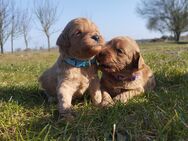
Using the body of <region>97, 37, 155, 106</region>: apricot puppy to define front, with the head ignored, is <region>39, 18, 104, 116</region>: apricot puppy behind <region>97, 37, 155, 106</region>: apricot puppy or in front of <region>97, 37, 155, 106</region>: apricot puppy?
in front

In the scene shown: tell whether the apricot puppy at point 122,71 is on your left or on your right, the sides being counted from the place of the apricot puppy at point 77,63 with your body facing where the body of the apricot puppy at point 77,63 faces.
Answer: on your left

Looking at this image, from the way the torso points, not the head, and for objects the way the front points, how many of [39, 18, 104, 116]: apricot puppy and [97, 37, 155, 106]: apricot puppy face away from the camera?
0

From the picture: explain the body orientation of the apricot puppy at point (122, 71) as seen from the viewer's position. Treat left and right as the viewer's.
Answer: facing the viewer and to the left of the viewer
